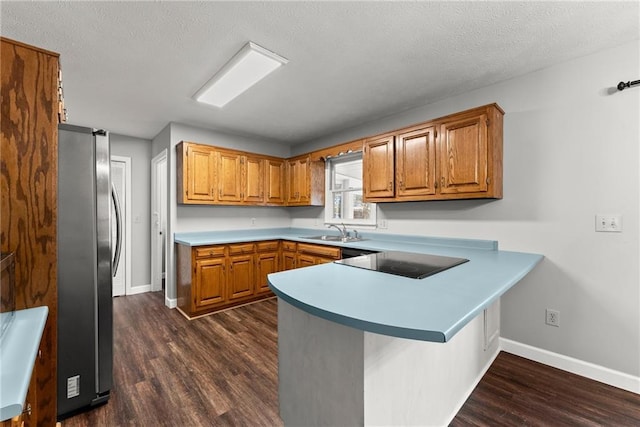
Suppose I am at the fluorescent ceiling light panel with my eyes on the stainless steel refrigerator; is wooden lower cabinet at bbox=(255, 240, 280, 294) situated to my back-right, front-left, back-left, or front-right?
back-right

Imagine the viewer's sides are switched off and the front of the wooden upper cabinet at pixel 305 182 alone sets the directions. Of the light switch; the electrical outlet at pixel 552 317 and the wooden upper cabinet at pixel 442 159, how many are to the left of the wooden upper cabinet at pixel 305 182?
3

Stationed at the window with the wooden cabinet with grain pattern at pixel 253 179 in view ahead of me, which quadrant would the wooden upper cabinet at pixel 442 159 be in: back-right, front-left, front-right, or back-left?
back-left

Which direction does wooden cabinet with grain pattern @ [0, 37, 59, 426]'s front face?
to the viewer's right

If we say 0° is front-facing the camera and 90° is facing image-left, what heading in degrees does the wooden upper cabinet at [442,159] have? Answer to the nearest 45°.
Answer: approximately 45°

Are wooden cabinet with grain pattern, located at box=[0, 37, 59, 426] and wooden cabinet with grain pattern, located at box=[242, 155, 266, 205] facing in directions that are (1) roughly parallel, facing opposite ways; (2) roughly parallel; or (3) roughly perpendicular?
roughly perpendicular

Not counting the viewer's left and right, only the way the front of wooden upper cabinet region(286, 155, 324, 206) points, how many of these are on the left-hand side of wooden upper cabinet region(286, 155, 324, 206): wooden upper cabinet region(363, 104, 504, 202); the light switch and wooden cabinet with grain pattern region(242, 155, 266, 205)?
2
